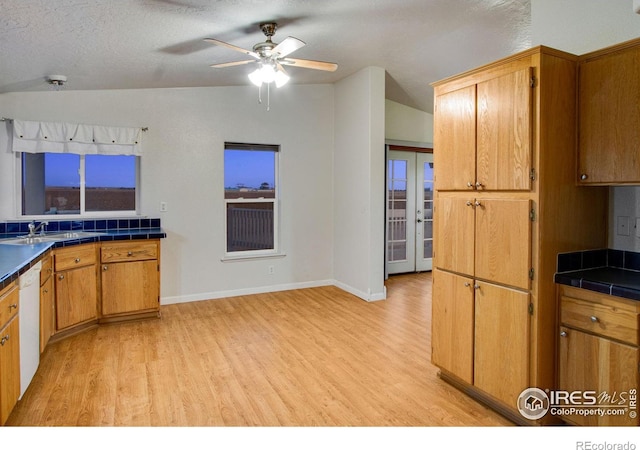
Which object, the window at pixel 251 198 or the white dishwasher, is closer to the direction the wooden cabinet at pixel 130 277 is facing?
the white dishwasher

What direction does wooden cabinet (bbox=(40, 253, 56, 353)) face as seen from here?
to the viewer's right

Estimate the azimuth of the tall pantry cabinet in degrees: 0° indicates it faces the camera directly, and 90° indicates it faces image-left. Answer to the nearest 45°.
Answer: approximately 45°

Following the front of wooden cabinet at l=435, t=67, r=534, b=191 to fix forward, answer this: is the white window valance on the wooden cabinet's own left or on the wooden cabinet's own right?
on the wooden cabinet's own right

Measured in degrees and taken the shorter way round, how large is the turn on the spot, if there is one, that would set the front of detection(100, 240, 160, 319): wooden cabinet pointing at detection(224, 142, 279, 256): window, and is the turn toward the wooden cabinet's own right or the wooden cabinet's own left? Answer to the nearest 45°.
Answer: approximately 135° to the wooden cabinet's own left

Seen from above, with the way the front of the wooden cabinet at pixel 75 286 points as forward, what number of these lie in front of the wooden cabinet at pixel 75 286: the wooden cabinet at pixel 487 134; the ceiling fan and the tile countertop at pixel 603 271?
3

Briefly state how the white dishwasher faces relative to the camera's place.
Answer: facing to the right of the viewer

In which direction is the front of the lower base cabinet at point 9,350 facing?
to the viewer's right

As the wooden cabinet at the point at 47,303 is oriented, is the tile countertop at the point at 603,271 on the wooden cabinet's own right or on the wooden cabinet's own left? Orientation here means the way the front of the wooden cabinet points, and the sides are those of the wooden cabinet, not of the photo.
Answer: on the wooden cabinet's own right
